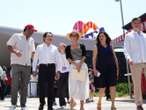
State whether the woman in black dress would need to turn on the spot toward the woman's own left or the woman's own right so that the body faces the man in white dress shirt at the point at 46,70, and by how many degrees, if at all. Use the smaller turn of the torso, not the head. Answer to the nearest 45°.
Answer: approximately 90° to the woman's own right

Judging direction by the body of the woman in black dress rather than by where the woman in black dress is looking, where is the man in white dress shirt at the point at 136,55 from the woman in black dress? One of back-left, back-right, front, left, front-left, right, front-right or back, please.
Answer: left

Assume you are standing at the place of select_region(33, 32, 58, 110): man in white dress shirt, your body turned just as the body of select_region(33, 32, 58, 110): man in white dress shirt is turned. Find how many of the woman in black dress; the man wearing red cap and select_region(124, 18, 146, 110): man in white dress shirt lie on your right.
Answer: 1

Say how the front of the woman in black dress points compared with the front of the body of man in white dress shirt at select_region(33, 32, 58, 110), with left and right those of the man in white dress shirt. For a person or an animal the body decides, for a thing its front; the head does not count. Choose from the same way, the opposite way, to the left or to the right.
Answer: the same way

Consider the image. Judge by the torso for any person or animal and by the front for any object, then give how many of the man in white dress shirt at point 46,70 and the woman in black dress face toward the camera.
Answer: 2

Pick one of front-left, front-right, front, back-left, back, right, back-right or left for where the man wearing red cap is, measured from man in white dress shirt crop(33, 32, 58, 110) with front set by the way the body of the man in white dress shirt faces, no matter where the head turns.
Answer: right

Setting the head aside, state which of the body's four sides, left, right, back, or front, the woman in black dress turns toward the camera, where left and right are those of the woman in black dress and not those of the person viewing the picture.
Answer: front
